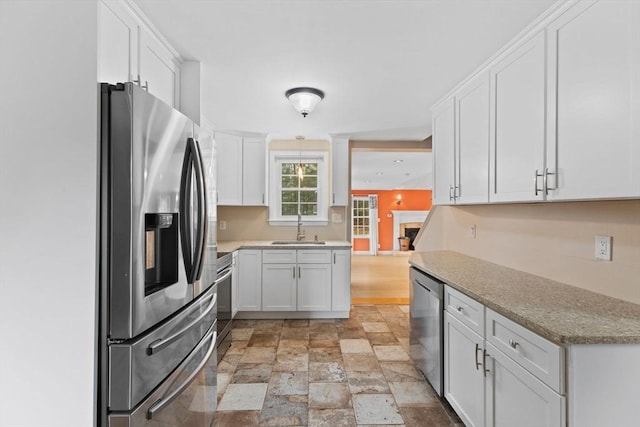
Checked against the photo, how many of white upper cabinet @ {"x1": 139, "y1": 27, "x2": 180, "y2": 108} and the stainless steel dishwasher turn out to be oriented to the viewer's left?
1

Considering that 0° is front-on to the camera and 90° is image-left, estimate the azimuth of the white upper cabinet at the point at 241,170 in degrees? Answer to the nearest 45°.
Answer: approximately 0°

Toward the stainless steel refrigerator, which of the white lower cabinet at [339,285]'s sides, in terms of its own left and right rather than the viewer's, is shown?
front

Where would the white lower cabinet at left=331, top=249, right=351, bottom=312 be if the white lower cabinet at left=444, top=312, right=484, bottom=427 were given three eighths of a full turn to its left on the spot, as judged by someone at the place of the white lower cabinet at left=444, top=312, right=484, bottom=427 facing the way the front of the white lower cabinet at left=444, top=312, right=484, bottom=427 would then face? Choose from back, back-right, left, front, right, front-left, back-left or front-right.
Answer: back-left

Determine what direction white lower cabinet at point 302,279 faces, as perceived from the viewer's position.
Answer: facing the viewer

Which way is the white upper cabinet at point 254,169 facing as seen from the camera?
toward the camera

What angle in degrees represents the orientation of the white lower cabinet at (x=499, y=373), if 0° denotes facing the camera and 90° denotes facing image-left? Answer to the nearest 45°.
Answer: approximately 45°

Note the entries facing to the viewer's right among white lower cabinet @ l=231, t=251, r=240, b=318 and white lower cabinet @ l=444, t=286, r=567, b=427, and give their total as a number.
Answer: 1

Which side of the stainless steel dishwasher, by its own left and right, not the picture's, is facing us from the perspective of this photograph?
left

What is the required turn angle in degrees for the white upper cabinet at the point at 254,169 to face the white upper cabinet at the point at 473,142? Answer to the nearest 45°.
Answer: approximately 45° to its left

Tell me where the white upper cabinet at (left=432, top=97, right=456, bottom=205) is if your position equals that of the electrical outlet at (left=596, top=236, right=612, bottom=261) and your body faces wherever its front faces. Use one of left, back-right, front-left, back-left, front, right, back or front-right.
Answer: right

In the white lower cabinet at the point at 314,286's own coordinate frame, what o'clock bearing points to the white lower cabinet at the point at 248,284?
the white lower cabinet at the point at 248,284 is roughly at 3 o'clock from the white lower cabinet at the point at 314,286.

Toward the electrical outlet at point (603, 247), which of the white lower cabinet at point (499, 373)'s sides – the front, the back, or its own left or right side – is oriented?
back
